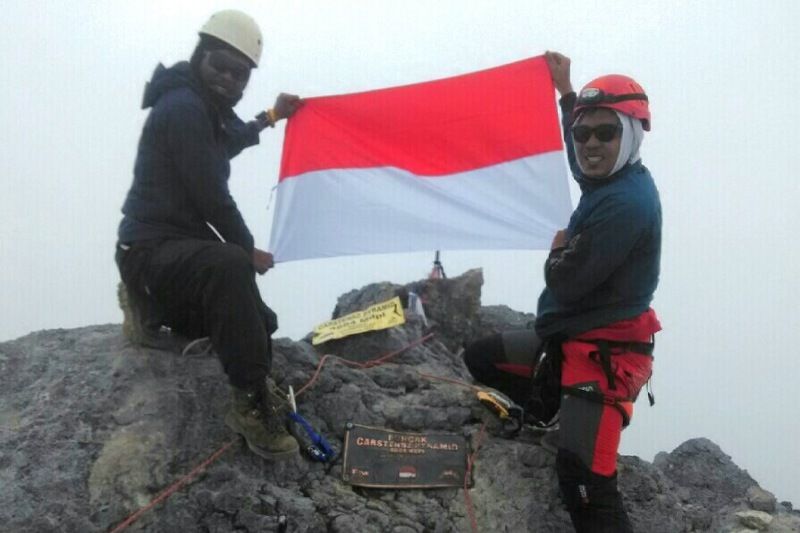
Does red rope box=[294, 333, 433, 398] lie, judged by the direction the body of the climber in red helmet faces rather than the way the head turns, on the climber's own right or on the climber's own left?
on the climber's own right

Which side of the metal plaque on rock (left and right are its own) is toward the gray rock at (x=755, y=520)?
left

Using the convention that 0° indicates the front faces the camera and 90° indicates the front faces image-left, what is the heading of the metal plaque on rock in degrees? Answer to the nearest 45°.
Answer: approximately 0°

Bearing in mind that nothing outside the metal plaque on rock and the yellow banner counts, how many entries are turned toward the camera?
2

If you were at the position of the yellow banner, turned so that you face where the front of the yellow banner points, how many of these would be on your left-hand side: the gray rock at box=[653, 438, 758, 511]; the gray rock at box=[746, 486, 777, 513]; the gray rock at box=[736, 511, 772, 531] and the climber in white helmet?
3

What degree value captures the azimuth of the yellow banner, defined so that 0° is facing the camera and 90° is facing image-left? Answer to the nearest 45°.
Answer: approximately 0°

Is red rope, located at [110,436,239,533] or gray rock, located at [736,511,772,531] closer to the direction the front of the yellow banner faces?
the red rope
